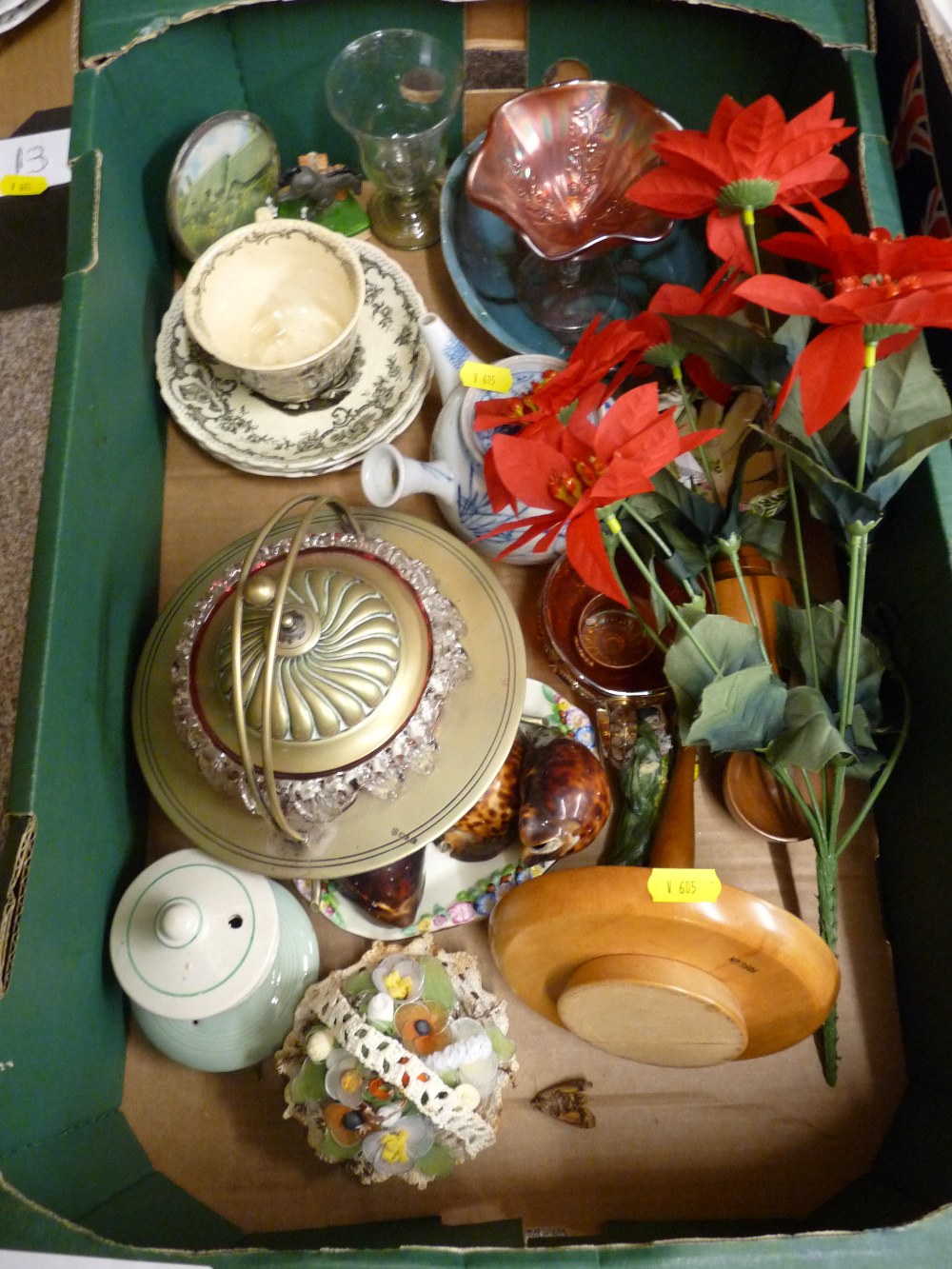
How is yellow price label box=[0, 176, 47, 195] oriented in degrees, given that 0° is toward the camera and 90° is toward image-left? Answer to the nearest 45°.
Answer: approximately 0°

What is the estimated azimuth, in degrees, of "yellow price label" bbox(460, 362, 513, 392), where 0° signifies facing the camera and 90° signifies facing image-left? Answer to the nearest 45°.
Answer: approximately 0°
